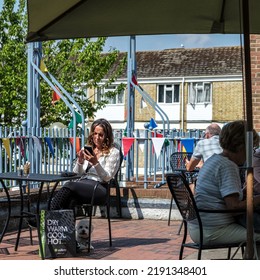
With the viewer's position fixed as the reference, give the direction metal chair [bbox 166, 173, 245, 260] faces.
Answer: facing away from the viewer and to the right of the viewer

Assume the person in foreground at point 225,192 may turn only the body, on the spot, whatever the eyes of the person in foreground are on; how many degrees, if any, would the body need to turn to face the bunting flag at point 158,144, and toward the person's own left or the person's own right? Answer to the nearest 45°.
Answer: approximately 45° to the person's own left

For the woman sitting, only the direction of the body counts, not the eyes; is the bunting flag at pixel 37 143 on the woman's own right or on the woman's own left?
on the woman's own right

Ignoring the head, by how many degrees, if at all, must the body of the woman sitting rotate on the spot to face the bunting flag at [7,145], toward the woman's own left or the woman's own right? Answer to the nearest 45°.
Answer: approximately 90° to the woman's own right

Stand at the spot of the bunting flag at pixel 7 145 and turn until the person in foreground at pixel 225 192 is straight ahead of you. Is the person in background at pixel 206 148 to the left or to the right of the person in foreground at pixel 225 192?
left

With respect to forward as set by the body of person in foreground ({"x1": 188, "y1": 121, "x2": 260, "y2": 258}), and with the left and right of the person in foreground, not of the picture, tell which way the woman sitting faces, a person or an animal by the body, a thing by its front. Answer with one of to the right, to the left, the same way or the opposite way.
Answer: the opposite way

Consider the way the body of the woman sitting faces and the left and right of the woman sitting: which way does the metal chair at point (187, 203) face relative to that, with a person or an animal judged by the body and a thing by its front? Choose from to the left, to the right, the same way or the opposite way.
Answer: the opposite way

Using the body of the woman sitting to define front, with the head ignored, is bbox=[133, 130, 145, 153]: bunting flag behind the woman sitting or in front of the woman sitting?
behind

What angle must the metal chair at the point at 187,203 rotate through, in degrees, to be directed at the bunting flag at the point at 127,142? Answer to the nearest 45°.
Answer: approximately 45° to its left

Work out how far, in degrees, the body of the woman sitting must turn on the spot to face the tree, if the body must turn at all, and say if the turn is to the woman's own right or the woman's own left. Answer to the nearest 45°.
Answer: approximately 135° to the woman's own right

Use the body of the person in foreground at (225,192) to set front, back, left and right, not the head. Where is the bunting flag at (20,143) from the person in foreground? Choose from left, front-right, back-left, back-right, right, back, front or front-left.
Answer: left

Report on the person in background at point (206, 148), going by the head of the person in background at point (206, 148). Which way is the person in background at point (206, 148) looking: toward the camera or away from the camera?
away from the camera

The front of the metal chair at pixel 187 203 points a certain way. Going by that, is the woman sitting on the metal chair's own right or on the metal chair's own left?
on the metal chair's own left

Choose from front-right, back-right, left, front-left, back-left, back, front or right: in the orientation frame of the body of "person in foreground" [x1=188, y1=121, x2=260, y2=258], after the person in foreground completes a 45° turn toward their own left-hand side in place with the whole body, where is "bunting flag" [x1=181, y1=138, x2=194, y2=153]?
front

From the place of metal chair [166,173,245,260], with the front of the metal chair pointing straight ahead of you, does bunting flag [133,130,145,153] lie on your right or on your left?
on your left

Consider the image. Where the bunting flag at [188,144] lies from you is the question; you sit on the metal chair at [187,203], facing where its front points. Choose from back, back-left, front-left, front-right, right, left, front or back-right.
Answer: front-left

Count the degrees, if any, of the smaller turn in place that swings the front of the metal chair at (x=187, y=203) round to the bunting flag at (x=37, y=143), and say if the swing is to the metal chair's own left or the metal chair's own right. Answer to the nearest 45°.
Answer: approximately 90° to the metal chair's own left
